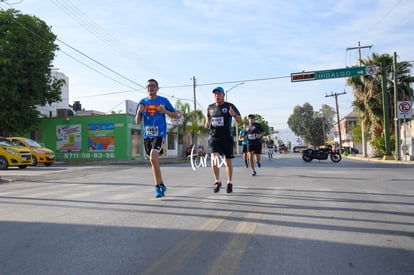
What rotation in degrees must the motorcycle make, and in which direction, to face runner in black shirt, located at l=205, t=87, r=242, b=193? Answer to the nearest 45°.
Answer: approximately 90° to its right

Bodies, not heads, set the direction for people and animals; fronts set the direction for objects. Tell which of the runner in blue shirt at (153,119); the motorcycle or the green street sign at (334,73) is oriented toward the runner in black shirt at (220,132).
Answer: the green street sign

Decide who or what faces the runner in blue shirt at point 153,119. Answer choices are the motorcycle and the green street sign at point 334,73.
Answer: the green street sign

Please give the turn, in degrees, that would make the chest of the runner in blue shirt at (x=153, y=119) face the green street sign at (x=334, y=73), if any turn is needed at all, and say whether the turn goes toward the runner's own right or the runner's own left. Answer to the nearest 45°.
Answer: approximately 135° to the runner's own left

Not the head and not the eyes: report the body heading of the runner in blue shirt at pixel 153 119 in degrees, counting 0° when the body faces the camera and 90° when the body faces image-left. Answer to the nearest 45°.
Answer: approximately 0°

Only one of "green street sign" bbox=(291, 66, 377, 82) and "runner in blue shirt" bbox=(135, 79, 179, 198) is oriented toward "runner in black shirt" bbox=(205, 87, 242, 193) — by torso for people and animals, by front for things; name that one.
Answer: the green street sign

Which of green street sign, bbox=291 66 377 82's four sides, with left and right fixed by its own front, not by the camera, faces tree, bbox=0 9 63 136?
right

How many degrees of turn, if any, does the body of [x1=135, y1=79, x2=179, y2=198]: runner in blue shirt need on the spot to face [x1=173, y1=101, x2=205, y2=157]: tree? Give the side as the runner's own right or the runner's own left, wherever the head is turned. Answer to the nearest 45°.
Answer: approximately 180°

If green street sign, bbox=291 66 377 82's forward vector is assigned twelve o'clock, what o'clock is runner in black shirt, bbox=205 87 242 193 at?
The runner in black shirt is roughly at 12 o'clock from the green street sign.

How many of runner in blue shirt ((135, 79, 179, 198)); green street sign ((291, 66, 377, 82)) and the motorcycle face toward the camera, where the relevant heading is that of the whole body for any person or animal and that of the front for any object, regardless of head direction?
2

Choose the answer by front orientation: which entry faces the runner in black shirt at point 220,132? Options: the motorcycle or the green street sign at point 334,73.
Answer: the green street sign

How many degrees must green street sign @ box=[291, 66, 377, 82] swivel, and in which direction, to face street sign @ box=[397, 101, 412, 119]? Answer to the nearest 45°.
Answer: approximately 45° to its left
